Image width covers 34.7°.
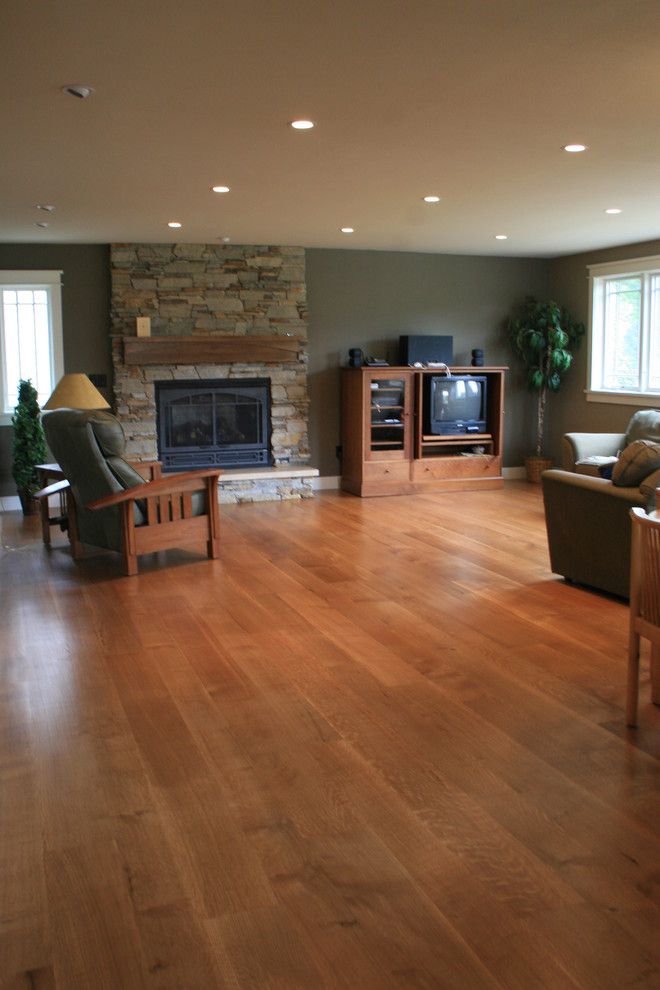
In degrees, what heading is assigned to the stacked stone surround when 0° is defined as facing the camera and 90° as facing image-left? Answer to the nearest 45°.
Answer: approximately 0°

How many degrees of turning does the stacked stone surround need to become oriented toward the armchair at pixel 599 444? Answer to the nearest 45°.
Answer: approximately 45° to its left

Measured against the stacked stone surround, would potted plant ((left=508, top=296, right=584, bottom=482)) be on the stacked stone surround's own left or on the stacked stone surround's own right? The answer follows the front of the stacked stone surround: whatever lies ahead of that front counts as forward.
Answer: on the stacked stone surround's own left

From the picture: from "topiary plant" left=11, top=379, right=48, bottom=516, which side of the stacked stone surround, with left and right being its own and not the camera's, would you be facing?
right

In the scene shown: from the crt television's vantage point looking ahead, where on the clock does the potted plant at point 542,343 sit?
The potted plant is roughly at 8 o'clock from the crt television.

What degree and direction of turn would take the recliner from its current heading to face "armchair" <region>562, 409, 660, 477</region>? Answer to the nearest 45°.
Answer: approximately 45° to its right

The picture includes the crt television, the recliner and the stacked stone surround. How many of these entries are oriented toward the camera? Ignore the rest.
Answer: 2

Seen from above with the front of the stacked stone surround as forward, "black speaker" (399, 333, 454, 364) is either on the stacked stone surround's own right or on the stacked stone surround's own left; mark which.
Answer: on the stacked stone surround's own left

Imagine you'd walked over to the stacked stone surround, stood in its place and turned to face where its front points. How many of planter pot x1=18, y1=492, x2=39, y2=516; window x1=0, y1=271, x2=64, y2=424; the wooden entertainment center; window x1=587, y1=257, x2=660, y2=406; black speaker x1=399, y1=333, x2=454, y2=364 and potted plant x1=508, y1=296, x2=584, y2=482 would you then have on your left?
4

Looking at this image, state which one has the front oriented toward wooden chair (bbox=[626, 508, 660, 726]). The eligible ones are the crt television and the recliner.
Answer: the crt television

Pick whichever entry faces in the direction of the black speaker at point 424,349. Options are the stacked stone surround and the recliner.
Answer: the recliner

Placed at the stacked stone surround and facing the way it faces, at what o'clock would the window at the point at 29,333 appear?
The window is roughly at 3 o'clock from the stacked stone surround.
